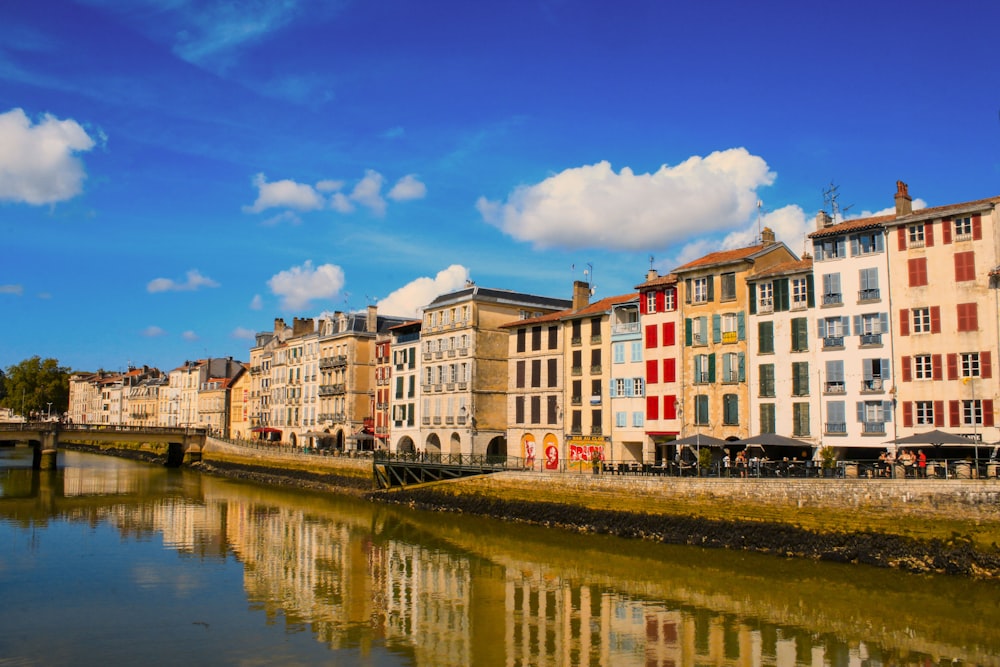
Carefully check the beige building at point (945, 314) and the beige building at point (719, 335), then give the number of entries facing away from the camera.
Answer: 0

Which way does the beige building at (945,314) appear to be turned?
toward the camera

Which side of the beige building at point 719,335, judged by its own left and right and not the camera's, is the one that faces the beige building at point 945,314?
left

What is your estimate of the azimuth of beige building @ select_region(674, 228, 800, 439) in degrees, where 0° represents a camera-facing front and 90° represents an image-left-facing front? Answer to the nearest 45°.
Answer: approximately 45°

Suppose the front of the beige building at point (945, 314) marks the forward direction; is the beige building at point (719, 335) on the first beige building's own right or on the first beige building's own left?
on the first beige building's own right
